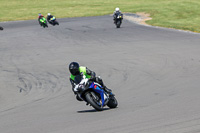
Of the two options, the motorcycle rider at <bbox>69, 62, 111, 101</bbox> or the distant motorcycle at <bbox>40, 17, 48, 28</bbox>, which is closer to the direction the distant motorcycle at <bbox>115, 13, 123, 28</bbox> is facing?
the motorcycle rider

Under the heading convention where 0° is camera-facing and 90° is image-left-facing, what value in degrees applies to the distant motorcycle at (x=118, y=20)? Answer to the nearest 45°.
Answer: approximately 0°

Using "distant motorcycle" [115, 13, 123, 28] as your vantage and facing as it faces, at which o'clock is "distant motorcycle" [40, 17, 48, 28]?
"distant motorcycle" [40, 17, 48, 28] is roughly at 4 o'clock from "distant motorcycle" [115, 13, 123, 28].

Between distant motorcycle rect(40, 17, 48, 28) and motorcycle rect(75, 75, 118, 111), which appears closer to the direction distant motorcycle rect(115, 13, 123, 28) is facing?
the motorcycle

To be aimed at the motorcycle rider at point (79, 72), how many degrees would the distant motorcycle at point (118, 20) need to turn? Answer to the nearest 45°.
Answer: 0° — it already faces them

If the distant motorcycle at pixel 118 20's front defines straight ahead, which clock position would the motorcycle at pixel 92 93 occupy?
The motorcycle is roughly at 12 o'clock from the distant motorcycle.
